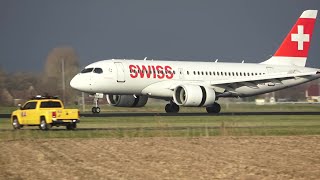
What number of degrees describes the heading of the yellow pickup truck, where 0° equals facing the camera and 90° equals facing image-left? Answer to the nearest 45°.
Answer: approximately 135°
